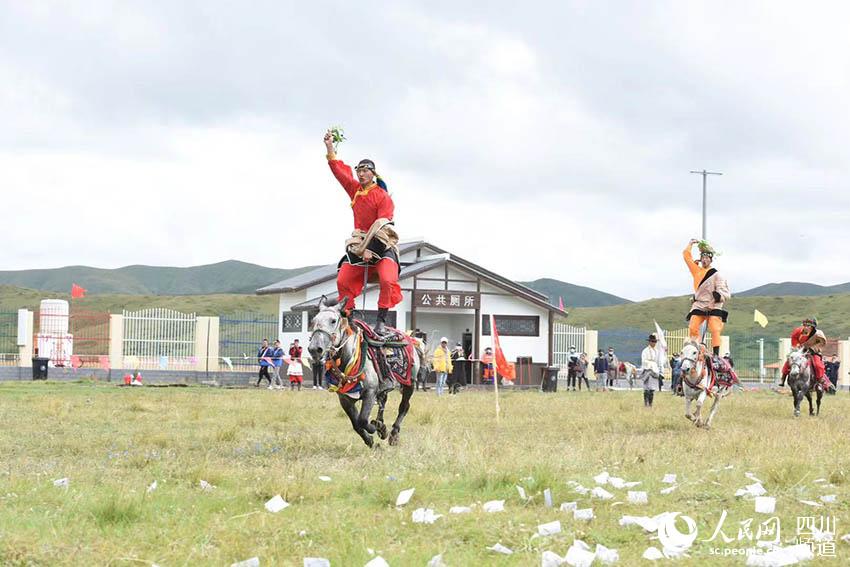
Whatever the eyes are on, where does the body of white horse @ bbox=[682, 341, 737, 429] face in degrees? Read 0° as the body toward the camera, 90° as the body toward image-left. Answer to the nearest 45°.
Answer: approximately 45°

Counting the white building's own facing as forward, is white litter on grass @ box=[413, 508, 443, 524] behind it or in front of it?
in front

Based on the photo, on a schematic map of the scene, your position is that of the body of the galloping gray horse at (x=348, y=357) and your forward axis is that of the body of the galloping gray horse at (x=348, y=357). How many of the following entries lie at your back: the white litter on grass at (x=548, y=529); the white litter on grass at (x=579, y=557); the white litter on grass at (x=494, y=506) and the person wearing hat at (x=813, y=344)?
1

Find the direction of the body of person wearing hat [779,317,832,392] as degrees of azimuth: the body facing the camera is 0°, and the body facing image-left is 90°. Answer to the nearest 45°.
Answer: approximately 45°

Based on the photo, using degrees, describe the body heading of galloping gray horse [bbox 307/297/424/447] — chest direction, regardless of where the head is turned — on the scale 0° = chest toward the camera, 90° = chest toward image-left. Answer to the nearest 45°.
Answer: approximately 45°

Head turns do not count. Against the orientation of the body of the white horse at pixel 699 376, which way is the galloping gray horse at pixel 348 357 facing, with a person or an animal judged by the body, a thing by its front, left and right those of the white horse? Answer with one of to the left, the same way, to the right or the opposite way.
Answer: the same way

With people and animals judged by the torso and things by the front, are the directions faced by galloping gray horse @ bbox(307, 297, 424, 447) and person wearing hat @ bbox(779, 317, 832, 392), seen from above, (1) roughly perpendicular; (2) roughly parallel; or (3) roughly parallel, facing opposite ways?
roughly parallel

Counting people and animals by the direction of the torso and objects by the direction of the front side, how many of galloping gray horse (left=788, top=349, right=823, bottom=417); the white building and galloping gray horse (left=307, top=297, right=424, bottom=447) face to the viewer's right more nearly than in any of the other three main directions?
0

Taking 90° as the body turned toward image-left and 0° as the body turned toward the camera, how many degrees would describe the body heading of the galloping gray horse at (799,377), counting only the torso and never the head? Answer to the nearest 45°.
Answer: approximately 45°

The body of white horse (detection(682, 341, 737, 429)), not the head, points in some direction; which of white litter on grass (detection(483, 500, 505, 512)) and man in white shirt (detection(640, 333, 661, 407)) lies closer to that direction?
the white litter on grass

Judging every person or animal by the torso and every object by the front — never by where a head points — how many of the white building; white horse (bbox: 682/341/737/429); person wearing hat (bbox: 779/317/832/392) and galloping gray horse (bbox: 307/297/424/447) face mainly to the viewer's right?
0

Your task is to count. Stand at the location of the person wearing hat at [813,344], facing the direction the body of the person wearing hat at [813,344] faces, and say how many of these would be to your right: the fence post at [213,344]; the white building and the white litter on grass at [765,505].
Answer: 2

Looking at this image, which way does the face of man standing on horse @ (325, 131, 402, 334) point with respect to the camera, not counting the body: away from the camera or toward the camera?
toward the camera

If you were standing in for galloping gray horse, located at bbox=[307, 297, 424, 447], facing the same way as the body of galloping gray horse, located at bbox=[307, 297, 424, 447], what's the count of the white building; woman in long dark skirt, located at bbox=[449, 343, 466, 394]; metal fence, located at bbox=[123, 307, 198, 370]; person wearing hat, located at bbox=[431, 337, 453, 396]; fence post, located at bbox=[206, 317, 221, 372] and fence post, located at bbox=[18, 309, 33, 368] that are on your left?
0

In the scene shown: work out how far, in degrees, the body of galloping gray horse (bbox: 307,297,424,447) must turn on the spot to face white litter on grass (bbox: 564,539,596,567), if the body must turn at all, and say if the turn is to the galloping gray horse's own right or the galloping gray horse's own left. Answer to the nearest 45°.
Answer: approximately 45° to the galloping gray horse's own left

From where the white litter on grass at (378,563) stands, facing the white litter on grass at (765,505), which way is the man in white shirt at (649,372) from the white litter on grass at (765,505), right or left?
left

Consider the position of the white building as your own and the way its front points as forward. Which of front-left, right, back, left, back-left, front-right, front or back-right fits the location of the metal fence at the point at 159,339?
right

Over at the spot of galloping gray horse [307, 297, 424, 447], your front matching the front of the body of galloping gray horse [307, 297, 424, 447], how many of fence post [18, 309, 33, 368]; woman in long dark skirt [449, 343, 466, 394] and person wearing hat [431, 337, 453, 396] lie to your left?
0

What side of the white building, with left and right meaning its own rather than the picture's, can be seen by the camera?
front

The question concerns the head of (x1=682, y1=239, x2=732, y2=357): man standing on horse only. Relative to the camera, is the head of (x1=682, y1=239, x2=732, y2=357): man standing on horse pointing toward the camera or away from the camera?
toward the camera

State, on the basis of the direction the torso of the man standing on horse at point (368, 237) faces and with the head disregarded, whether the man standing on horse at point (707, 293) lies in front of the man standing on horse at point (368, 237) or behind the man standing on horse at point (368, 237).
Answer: behind
